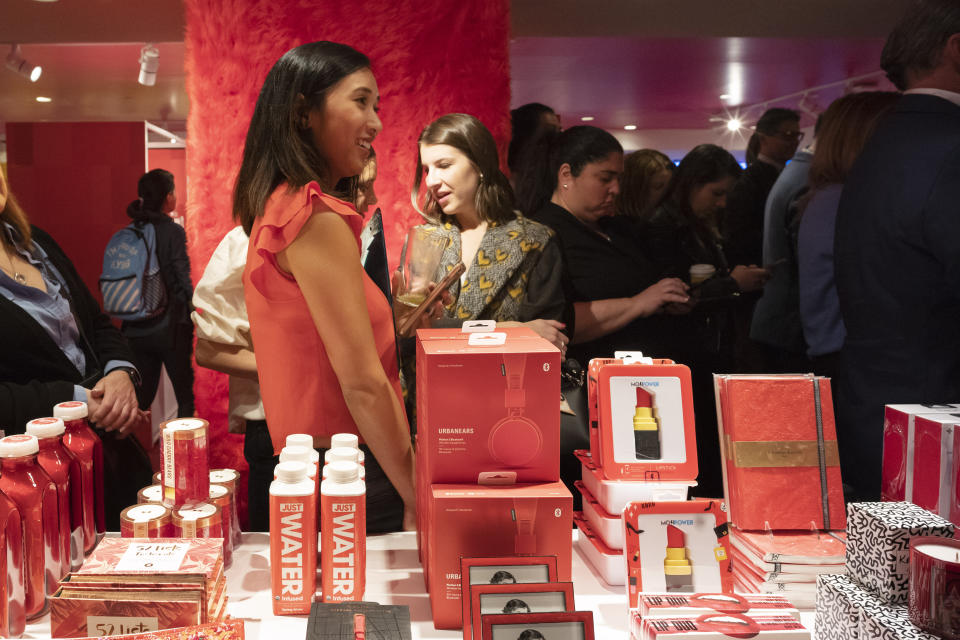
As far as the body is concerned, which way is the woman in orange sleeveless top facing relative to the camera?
to the viewer's right

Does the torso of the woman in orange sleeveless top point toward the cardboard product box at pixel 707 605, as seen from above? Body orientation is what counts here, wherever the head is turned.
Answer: no

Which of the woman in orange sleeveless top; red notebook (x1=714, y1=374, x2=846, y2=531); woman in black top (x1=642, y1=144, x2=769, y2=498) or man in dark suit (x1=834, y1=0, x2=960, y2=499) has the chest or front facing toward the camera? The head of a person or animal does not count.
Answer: the red notebook

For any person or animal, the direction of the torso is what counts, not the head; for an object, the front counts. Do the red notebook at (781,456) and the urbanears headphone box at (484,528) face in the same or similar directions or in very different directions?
same or similar directions

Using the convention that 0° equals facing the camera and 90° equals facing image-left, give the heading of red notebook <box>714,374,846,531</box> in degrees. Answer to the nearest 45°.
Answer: approximately 0°

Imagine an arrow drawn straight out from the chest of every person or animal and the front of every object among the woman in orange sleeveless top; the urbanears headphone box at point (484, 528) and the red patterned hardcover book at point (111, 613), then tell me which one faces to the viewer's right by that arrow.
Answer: the woman in orange sleeveless top

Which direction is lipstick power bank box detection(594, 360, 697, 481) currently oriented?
toward the camera

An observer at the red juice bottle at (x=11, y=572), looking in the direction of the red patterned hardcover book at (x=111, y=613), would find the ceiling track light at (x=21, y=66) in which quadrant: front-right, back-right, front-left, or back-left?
back-left

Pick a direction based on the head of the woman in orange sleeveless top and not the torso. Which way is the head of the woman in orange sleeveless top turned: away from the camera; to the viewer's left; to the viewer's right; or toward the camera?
to the viewer's right

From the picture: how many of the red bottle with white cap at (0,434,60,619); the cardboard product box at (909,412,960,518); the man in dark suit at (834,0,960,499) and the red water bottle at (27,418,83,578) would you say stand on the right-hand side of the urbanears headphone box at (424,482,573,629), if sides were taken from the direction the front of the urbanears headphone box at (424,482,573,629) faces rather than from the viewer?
2

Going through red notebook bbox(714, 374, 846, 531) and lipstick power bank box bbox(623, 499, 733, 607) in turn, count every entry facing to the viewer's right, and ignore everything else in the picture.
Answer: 0

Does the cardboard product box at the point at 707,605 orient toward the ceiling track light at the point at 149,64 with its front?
no

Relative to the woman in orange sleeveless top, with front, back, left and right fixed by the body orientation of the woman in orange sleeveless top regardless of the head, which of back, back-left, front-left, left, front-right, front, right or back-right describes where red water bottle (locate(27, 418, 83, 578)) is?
back-right

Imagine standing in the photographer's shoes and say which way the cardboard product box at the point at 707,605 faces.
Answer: facing the viewer

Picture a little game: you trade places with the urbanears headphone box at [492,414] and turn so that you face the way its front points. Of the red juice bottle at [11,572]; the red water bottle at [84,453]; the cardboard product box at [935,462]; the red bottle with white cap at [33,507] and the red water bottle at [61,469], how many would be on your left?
1

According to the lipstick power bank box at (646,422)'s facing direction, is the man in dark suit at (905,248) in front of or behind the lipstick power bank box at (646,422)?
behind

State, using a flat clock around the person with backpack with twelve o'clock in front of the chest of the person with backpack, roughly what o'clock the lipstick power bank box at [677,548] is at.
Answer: The lipstick power bank box is roughly at 4 o'clock from the person with backpack.
